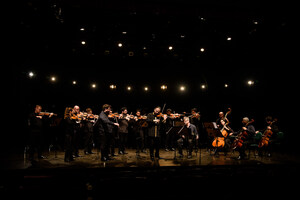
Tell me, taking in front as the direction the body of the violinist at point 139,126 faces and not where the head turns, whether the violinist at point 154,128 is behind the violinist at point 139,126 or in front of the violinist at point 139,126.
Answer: in front

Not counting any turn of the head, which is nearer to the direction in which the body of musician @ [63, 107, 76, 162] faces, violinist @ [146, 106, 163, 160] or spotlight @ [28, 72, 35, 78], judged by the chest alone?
the violinist

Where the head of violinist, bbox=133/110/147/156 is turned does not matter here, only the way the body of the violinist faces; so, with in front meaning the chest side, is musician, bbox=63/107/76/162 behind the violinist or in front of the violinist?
in front

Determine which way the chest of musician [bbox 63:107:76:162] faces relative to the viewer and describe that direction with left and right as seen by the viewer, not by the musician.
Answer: facing to the right of the viewer

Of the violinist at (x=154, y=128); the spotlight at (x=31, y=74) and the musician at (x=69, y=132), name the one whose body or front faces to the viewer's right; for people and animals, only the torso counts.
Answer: the musician

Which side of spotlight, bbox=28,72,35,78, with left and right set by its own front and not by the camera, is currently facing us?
front

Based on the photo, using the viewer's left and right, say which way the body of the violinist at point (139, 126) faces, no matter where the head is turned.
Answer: facing the viewer
